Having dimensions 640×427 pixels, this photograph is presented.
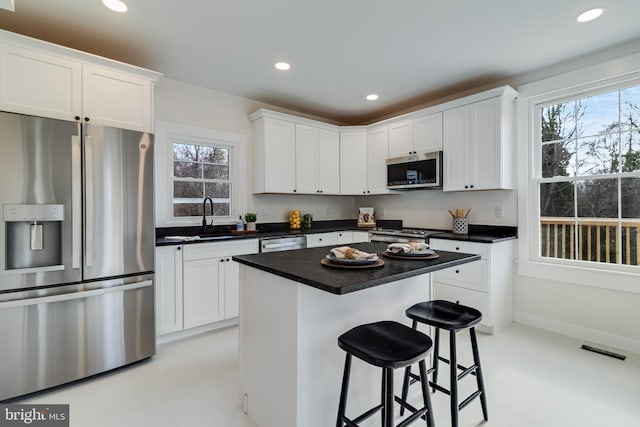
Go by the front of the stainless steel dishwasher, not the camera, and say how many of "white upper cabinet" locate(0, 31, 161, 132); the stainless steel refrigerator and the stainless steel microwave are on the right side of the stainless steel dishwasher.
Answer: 2

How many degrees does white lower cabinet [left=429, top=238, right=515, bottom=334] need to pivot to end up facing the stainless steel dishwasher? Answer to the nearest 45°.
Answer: approximately 45° to its right

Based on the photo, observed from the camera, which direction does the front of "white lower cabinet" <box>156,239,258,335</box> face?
facing the viewer and to the right of the viewer

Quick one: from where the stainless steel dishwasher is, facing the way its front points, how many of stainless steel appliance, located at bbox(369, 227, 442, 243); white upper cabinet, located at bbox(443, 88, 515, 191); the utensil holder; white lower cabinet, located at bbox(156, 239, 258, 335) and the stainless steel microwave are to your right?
1

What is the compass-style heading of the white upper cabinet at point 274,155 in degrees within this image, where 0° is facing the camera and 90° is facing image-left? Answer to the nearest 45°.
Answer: approximately 315°

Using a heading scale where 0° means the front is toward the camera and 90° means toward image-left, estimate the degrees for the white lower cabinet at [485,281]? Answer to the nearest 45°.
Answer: approximately 45°

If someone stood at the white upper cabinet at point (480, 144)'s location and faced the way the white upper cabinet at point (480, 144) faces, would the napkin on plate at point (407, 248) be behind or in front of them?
in front

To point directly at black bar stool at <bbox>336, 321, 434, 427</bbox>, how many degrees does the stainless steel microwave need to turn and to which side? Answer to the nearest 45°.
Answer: approximately 45° to its left

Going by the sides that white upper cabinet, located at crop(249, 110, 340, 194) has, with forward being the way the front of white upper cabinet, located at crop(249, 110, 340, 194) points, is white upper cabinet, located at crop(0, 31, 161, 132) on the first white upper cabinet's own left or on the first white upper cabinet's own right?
on the first white upper cabinet's own right

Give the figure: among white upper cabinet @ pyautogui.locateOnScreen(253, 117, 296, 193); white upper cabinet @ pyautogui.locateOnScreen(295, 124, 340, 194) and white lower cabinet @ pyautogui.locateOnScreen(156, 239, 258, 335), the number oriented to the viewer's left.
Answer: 0

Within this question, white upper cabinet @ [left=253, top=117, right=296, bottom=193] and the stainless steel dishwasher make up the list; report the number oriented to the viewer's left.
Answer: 0

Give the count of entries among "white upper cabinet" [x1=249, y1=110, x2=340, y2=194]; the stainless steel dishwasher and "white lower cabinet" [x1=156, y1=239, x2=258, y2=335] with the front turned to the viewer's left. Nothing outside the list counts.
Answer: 0

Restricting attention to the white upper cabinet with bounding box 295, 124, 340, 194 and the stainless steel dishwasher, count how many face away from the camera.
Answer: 0

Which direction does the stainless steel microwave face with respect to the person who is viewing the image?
facing the viewer and to the left of the viewer
